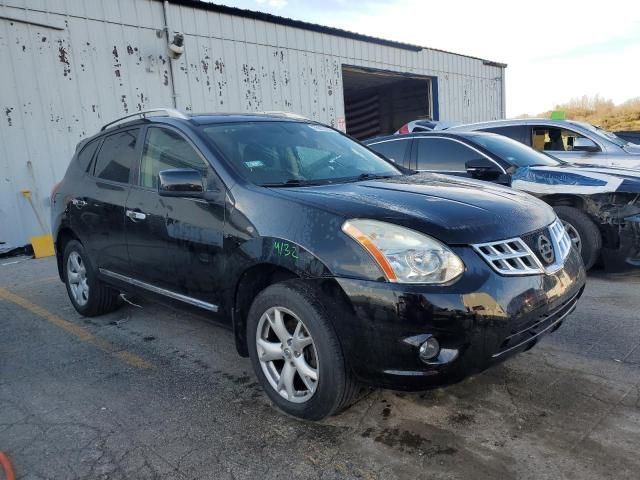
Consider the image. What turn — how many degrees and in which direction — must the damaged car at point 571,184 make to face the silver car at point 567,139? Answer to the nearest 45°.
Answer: approximately 135° to its left

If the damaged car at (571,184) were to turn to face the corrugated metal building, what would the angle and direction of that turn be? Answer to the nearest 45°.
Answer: approximately 135° to its right

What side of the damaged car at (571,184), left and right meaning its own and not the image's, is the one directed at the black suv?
right

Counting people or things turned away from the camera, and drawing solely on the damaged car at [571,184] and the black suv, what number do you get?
0

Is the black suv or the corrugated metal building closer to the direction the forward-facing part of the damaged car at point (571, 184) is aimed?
the black suv

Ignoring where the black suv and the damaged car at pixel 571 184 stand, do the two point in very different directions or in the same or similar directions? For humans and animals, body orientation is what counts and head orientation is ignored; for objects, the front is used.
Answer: same or similar directions

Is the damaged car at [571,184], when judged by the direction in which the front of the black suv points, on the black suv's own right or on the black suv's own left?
on the black suv's own left

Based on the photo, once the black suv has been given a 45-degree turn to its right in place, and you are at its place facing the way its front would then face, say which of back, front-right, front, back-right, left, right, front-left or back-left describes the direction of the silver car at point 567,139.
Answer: back-left

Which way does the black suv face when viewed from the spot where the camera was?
facing the viewer and to the right of the viewer

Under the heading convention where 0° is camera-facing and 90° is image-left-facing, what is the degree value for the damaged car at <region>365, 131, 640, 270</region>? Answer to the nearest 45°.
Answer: approximately 315°

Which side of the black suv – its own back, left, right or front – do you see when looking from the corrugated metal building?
back
